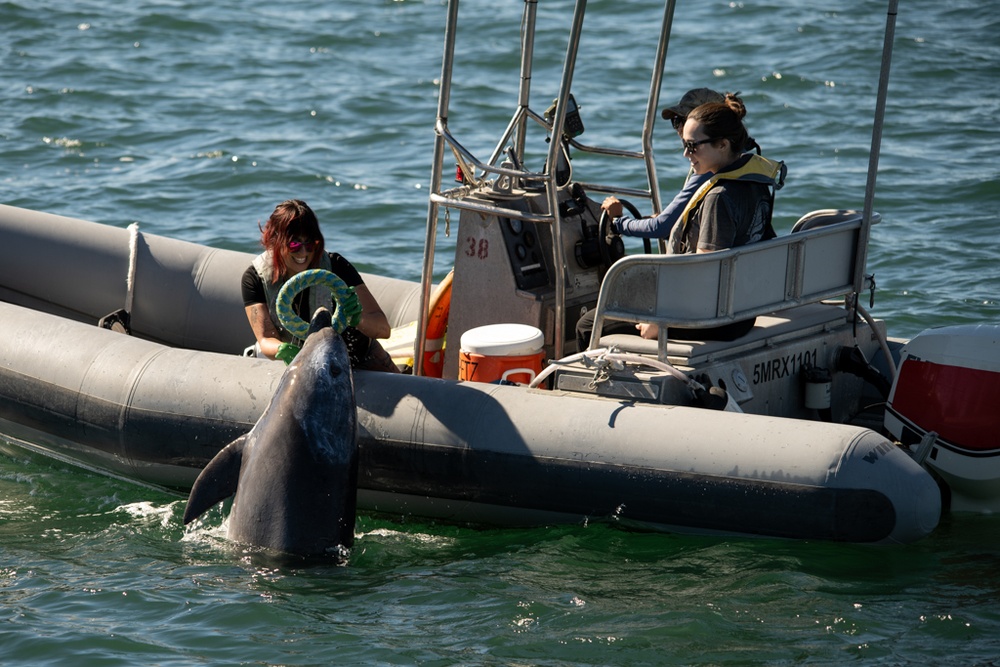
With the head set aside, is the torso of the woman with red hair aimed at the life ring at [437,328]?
no

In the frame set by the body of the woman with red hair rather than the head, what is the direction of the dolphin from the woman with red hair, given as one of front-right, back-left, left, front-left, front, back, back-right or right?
front

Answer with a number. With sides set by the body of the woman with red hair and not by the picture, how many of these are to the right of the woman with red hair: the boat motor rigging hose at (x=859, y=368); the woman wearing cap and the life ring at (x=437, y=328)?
0

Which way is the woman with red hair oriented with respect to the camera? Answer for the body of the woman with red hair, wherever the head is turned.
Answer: toward the camera

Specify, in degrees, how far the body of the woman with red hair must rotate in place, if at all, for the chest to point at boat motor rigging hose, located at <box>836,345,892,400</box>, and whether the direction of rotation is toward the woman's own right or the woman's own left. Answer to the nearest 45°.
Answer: approximately 90° to the woman's own left

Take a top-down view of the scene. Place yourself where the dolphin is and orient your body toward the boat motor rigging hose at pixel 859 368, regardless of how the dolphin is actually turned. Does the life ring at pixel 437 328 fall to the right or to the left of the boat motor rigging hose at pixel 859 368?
left

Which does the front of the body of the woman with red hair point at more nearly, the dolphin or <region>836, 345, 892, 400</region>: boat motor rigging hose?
the dolphin

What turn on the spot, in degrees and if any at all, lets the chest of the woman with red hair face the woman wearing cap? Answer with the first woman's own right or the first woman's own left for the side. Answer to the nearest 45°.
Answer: approximately 90° to the first woman's own left
